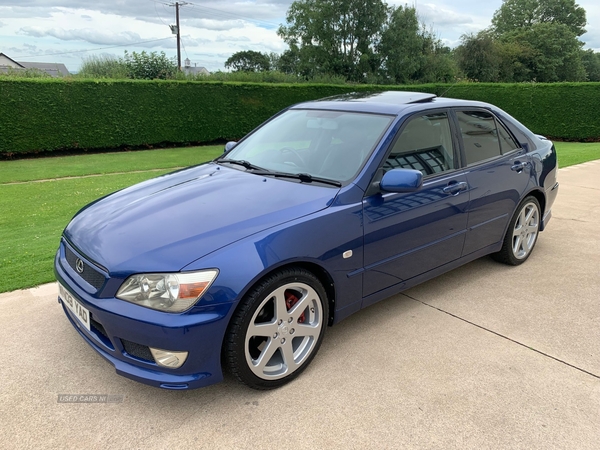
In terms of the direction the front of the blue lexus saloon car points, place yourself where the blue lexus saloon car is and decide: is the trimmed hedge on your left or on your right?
on your right

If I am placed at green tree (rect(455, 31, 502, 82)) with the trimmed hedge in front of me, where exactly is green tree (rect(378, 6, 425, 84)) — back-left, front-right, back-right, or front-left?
front-right

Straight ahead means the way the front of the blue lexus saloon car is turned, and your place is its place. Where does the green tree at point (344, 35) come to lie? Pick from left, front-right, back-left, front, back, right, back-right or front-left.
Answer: back-right

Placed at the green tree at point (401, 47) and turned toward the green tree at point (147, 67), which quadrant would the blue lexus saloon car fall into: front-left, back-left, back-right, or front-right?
front-left

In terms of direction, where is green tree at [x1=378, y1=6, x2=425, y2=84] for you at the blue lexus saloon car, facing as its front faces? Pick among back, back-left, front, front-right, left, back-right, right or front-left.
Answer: back-right

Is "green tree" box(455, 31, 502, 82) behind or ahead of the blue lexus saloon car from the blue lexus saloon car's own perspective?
behind

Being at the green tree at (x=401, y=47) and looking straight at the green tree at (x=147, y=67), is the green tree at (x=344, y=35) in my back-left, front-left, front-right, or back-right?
front-right

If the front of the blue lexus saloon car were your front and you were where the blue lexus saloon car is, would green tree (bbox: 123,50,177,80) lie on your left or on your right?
on your right

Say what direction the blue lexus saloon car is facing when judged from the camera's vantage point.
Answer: facing the viewer and to the left of the viewer

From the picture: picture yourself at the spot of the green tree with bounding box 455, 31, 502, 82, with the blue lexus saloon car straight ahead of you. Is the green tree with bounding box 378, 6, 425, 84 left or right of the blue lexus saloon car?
right
